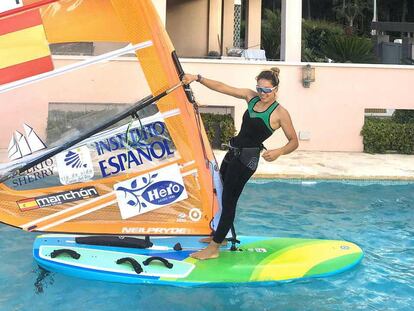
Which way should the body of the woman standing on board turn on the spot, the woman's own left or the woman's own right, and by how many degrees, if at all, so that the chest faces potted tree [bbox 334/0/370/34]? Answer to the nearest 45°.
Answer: approximately 135° to the woman's own right

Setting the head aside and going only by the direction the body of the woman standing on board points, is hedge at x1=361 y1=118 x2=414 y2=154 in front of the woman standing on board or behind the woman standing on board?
behind

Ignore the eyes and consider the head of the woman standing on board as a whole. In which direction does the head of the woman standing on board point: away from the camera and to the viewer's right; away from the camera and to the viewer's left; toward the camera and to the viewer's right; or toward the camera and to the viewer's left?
toward the camera and to the viewer's left

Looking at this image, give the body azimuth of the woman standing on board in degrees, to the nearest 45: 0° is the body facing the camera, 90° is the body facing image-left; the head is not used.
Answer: approximately 45°

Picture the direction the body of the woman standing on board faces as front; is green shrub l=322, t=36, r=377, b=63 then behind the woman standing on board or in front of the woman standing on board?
behind

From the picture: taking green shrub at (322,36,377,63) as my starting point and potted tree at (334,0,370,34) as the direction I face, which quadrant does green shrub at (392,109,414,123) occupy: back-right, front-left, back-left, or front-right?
back-right

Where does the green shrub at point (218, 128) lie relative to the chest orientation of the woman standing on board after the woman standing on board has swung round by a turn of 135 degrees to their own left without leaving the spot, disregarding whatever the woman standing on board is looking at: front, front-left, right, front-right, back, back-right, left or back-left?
left

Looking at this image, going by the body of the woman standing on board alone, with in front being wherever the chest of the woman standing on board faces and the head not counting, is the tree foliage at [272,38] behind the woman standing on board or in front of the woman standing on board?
behind

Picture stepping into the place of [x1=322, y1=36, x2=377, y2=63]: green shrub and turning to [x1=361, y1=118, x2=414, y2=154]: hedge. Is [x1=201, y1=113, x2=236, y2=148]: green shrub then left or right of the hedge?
right
